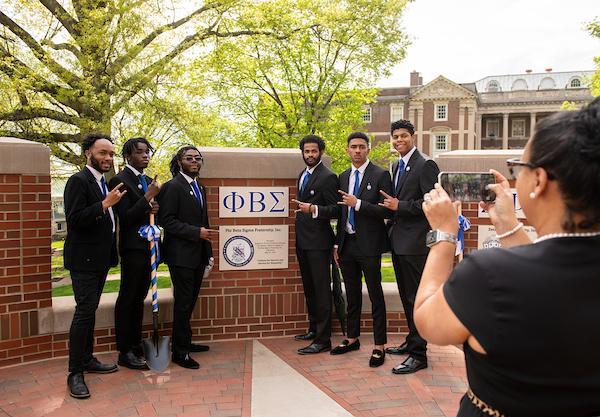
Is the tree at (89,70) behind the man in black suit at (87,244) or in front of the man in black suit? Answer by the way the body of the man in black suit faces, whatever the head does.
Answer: behind

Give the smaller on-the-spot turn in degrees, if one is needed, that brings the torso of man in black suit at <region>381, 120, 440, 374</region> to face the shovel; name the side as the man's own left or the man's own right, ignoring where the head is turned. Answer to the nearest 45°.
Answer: approximately 45° to the man's own right

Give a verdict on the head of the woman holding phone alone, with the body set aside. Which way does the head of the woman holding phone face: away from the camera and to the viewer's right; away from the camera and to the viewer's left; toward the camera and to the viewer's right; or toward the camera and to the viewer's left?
away from the camera and to the viewer's left

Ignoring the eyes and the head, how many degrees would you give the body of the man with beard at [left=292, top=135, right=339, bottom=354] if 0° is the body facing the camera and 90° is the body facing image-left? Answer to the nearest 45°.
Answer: approximately 45°

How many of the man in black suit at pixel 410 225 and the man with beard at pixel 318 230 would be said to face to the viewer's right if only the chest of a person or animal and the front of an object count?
0

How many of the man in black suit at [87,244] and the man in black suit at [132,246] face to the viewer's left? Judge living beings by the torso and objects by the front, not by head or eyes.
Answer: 0

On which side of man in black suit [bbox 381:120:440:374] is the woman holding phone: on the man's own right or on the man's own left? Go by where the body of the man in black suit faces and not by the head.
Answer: on the man's own left

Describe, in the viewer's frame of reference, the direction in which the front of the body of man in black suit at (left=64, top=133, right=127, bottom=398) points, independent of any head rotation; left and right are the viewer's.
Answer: facing the viewer and to the right of the viewer

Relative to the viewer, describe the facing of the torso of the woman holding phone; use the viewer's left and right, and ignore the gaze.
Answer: facing away from the viewer and to the left of the viewer

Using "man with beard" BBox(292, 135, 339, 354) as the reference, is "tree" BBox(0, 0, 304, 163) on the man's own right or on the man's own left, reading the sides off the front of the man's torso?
on the man's own right
